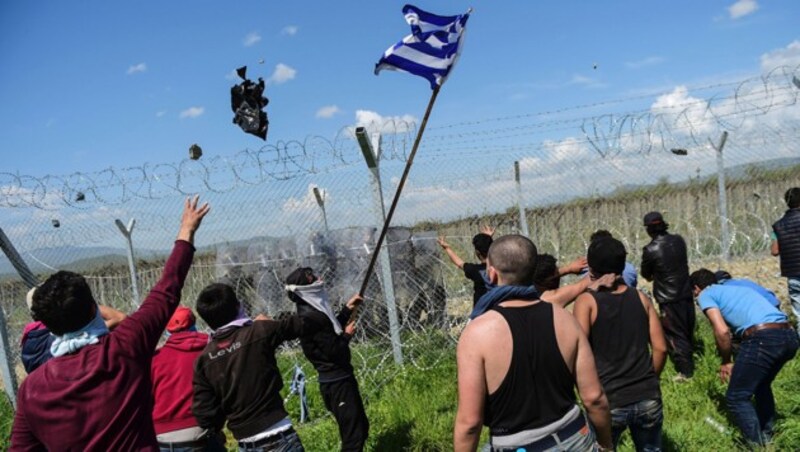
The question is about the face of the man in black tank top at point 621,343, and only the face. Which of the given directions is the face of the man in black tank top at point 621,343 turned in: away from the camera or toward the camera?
away from the camera

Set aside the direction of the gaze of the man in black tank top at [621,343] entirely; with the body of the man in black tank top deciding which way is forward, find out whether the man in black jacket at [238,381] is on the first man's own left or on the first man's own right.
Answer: on the first man's own left

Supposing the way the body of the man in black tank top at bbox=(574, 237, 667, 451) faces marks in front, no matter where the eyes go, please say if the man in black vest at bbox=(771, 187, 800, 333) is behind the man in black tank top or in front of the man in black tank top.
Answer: in front

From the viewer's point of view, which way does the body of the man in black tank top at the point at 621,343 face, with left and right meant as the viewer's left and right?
facing away from the viewer

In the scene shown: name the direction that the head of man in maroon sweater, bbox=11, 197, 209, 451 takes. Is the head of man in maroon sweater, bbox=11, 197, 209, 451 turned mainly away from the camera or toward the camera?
away from the camera

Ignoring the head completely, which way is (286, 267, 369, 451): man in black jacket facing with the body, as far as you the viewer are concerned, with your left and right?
facing to the right of the viewer

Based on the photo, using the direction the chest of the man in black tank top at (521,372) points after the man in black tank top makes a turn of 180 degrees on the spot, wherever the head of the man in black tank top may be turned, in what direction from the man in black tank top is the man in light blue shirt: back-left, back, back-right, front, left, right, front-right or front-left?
back-left

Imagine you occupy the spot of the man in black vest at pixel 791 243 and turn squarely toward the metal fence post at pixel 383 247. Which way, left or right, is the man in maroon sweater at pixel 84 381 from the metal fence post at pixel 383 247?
left

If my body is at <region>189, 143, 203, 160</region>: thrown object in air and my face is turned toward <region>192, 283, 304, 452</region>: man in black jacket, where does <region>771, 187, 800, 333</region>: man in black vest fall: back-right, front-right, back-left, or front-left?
front-left

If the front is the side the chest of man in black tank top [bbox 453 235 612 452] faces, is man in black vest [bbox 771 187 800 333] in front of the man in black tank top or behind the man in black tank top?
in front

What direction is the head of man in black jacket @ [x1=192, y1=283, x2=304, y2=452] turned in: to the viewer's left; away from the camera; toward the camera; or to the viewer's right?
away from the camera

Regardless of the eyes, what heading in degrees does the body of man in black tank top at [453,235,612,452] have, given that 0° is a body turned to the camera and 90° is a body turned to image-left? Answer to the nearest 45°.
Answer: approximately 180°
